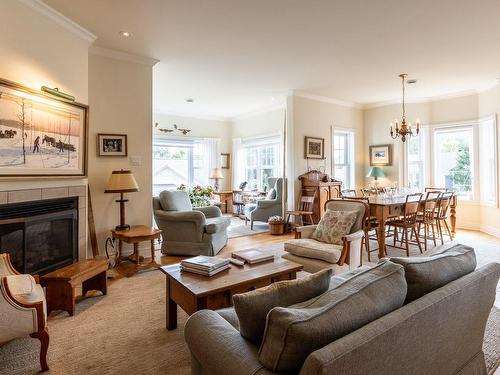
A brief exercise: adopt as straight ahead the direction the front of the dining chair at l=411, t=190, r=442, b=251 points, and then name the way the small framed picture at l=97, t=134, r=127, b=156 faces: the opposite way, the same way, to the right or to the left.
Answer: the opposite way

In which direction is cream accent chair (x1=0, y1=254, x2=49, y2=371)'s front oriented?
to the viewer's right

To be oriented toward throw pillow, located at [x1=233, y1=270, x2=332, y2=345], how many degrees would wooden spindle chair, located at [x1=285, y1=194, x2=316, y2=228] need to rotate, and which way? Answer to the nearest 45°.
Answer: approximately 45° to its left

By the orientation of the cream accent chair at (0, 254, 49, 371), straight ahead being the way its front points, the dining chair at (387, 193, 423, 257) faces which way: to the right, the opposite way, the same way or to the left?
to the left

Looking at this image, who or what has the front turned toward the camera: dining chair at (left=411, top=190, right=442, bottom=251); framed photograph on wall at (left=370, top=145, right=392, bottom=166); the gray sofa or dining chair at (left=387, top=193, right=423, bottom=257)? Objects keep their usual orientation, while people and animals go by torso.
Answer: the framed photograph on wall

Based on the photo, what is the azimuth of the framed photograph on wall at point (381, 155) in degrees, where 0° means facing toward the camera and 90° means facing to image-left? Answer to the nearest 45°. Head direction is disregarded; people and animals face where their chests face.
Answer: approximately 0°

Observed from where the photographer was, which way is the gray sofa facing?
facing away from the viewer and to the left of the viewer

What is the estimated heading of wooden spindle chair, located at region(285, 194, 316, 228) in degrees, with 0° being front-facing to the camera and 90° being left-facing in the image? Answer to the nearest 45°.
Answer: approximately 45°

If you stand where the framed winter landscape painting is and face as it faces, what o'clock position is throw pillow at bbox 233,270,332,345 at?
The throw pillow is roughly at 1 o'clock from the framed winter landscape painting.

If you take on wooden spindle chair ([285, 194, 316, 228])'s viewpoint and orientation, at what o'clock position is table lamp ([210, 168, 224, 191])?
The table lamp is roughly at 3 o'clock from the wooden spindle chair.
